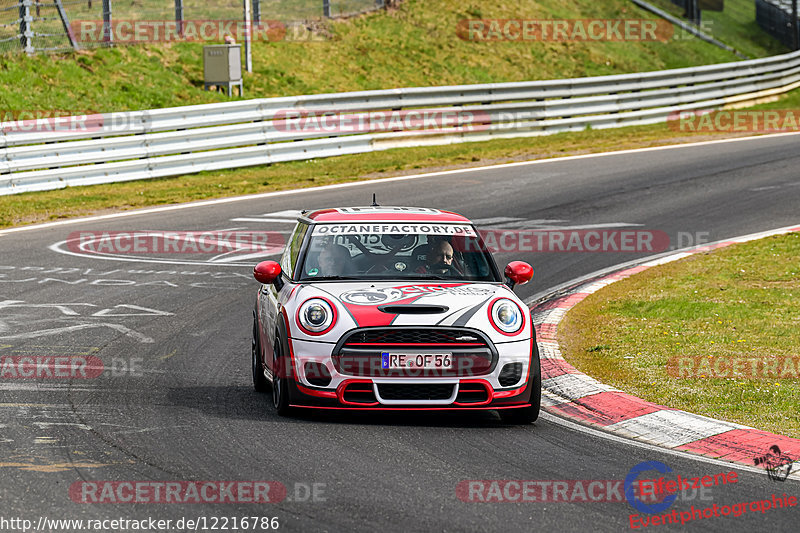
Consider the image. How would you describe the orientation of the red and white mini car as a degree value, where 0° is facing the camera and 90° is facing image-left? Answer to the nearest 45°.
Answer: approximately 0°

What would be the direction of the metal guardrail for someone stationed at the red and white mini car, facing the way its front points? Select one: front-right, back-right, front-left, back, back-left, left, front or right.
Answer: back

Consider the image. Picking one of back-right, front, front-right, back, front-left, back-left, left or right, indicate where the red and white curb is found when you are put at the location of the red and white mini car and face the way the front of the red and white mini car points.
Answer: left
